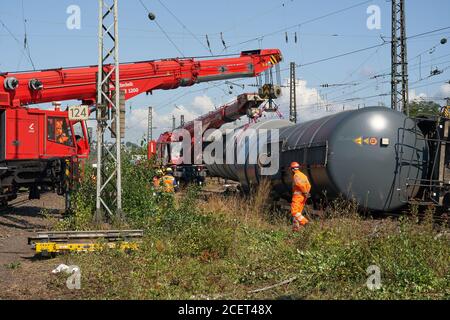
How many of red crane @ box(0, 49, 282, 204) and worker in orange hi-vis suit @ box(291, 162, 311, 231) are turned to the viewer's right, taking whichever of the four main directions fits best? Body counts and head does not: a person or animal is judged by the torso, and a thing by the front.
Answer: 1

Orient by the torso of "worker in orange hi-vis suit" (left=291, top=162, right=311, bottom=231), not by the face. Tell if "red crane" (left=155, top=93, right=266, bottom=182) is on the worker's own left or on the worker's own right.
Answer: on the worker's own right

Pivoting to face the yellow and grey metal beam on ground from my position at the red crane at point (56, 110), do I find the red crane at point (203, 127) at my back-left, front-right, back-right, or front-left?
back-left

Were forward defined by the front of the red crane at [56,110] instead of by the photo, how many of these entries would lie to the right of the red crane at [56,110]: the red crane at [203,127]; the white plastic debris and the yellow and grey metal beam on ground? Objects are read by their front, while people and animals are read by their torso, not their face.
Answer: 2

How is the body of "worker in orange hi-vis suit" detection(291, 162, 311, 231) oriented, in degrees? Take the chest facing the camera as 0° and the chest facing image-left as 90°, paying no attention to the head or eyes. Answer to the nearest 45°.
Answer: approximately 90°

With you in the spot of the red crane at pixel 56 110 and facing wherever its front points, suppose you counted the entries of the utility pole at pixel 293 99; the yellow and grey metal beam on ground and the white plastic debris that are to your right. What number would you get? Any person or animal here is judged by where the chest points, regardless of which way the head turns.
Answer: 2

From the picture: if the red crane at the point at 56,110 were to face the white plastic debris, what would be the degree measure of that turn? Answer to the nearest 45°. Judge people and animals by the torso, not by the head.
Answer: approximately 90° to its right

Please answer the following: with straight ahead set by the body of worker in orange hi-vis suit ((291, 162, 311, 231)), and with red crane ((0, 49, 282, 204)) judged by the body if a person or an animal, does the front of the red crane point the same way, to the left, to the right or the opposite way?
the opposite way

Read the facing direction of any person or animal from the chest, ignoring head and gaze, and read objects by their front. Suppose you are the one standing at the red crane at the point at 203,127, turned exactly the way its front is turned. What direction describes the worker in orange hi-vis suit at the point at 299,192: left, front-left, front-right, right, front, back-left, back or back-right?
front-right

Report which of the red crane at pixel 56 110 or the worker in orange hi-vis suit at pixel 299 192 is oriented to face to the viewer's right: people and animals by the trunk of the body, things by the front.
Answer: the red crane

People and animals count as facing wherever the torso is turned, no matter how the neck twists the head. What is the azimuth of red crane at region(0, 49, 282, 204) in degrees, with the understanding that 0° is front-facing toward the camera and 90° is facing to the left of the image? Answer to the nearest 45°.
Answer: approximately 270°
